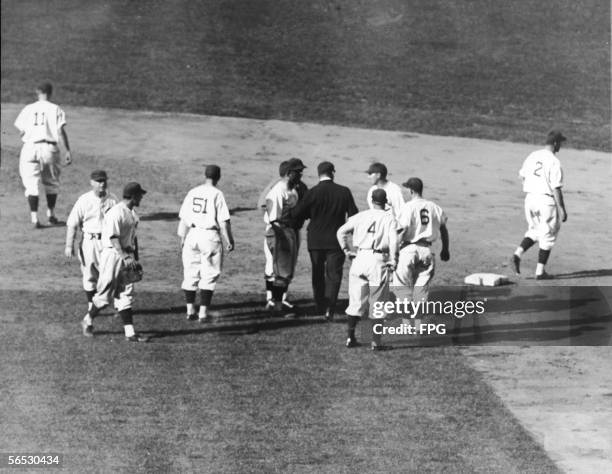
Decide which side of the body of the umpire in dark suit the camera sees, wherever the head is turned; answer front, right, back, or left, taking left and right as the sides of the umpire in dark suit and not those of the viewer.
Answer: back

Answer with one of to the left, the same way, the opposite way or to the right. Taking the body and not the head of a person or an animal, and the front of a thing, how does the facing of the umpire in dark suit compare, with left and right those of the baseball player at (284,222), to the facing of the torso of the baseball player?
to the left

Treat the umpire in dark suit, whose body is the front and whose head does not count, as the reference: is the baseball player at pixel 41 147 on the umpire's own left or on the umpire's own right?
on the umpire's own left

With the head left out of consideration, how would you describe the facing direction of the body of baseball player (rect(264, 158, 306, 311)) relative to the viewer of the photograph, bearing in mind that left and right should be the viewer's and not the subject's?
facing to the right of the viewer

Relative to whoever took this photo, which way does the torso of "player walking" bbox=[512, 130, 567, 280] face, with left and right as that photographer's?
facing away from the viewer and to the right of the viewer

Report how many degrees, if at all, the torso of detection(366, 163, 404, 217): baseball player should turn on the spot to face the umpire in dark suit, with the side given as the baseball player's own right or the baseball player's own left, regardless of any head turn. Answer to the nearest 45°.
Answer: approximately 45° to the baseball player's own right

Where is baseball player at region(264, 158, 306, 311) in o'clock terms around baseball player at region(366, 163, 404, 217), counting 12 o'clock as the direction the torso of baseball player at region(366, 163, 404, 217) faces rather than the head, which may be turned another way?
baseball player at region(264, 158, 306, 311) is roughly at 2 o'clock from baseball player at region(366, 163, 404, 217).

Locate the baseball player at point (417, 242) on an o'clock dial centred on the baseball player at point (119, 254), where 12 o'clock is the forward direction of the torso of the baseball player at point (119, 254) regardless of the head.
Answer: the baseball player at point (417, 242) is roughly at 12 o'clock from the baseball player at point (119, 254).

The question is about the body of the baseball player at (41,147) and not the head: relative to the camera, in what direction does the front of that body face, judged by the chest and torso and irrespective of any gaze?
away from the camera

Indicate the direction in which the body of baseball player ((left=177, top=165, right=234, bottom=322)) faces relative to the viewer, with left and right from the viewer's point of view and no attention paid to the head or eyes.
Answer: facing away from the viewer

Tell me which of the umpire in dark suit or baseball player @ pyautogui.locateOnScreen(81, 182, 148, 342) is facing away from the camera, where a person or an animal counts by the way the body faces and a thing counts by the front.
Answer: the umpire in dark suit

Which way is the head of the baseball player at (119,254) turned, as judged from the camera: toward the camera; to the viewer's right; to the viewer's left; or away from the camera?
to the viewer's right

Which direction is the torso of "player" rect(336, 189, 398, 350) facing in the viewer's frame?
away from the camera
